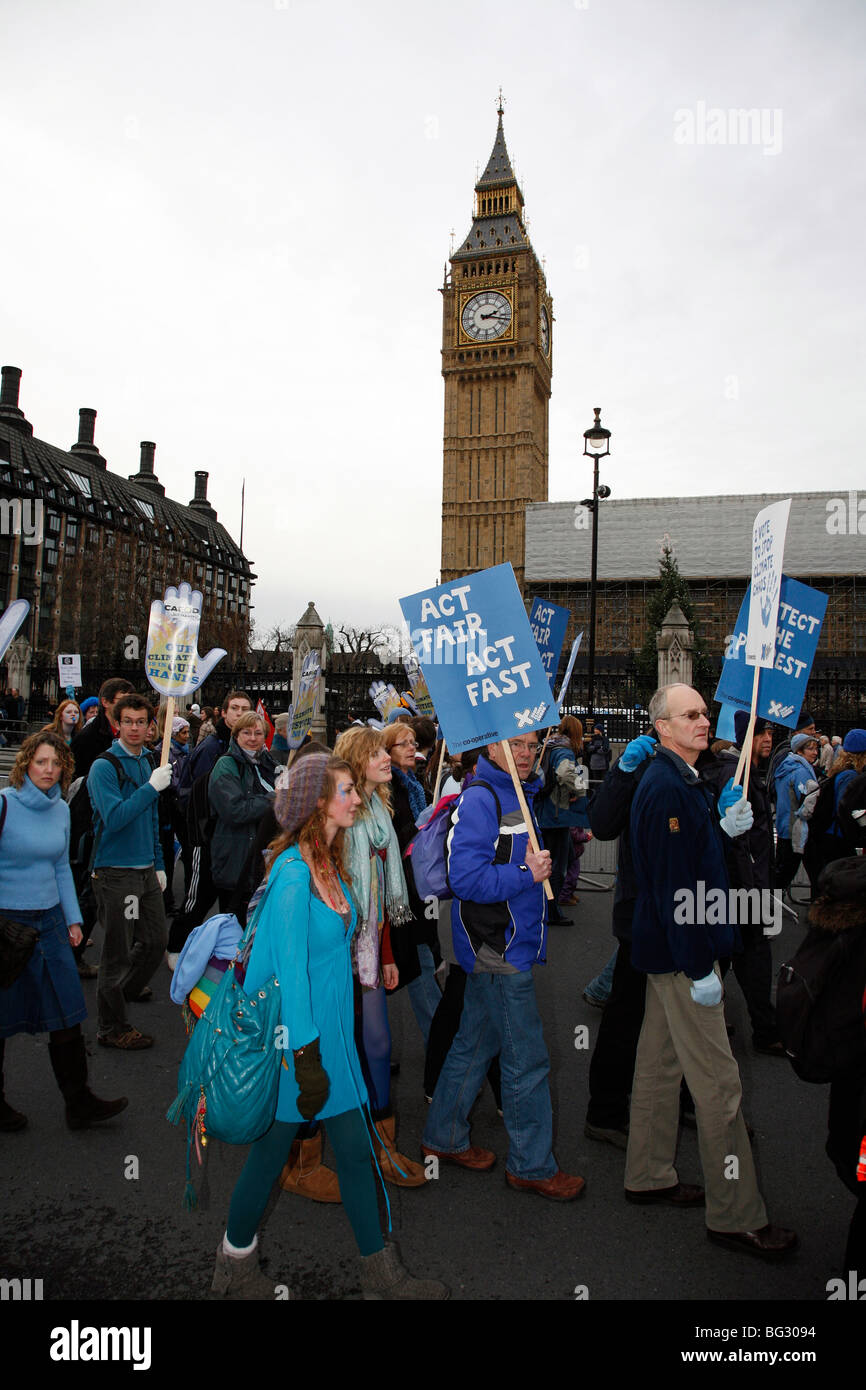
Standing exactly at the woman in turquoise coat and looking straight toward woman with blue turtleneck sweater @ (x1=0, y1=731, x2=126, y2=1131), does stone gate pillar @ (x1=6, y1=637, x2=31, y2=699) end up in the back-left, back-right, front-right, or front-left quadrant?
front-right

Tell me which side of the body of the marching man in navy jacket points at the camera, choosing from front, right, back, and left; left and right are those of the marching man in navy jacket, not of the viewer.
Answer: right

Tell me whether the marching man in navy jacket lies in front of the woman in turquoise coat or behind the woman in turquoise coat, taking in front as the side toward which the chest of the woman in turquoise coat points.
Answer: in front

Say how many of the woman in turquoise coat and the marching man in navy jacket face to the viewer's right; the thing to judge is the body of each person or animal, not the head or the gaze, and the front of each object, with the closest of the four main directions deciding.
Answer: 2

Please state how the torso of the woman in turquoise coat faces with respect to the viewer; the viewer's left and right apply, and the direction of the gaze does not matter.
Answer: facing to the right of the viewer

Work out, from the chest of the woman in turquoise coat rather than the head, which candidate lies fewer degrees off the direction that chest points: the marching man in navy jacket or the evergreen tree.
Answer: the marching man in navy jacket

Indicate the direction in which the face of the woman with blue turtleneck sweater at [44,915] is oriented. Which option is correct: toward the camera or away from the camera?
toward the camera

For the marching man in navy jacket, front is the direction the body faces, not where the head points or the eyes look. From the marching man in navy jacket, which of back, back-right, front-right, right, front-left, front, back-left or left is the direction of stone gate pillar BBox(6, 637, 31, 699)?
back-left

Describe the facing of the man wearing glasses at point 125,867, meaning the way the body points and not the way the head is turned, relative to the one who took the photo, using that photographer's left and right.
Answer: facing the viewer and to the right of the viewer

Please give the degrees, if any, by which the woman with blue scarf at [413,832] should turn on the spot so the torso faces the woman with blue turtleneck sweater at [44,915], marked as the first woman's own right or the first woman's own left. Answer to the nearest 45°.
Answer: approximately 90° to the first woman's own right
